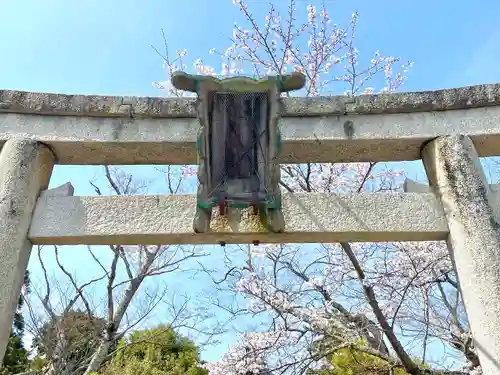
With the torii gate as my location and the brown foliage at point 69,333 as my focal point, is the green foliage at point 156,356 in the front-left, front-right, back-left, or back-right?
front-right

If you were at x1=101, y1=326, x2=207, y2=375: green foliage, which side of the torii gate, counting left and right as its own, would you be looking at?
back

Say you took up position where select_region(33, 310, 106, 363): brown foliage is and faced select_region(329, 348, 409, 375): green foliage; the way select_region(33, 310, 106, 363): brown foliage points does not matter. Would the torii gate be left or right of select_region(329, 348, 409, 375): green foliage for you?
right

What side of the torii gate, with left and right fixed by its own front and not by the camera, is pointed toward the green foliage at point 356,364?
back

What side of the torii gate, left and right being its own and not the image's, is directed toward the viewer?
front

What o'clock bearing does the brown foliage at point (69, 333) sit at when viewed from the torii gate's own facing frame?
The brown foliage is roughly at 5 o'clock from the torii gate.
